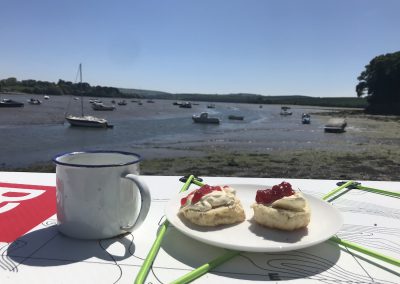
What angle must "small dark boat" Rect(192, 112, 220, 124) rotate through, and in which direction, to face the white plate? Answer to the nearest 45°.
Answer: approximately 90° to its left

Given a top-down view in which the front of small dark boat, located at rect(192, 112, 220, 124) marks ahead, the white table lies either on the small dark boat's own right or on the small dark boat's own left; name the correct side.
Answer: on the small dark boat's own left

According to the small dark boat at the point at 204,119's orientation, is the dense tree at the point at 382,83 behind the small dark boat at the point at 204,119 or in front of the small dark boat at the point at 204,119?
behind

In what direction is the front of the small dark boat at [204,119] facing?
to the viewer's left

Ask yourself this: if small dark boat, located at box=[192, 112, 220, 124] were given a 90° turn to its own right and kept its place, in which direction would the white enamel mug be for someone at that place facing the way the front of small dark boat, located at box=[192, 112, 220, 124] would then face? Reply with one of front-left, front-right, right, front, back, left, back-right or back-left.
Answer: back

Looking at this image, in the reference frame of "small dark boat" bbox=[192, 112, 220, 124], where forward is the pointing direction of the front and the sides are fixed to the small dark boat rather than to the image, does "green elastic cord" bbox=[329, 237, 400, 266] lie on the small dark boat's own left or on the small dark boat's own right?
on the small dark boat's own left

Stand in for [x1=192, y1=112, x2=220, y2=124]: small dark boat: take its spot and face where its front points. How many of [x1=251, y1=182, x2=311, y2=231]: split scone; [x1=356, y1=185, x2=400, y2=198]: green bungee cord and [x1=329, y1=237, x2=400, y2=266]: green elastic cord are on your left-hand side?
3
